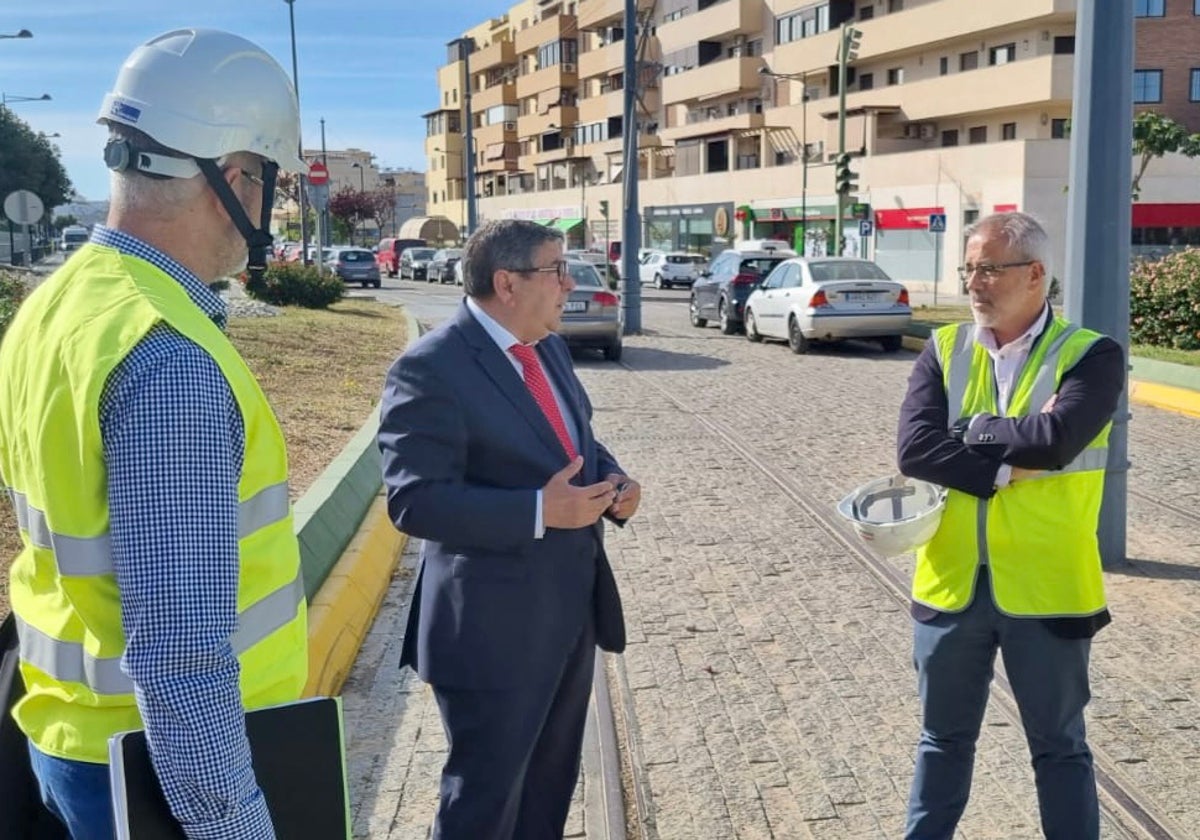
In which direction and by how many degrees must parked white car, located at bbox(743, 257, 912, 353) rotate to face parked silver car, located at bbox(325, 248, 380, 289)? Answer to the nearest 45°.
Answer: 0° — it already faces it

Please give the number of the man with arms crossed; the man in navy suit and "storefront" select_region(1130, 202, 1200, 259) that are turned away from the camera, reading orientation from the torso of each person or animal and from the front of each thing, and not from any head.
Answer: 0

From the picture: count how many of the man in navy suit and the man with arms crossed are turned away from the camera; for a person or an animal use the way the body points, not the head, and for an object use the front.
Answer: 0

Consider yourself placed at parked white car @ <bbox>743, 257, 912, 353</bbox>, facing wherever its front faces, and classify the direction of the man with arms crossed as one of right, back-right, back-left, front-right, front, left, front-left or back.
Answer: back-left

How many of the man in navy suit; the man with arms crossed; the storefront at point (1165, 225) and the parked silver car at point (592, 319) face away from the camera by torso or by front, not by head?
1

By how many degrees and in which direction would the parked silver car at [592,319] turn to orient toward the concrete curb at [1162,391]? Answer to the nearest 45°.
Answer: approximately 135° to its right

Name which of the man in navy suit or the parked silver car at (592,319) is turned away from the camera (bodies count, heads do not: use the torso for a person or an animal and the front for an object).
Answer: the parked silver car

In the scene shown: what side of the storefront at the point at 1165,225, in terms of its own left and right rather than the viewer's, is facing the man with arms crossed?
front

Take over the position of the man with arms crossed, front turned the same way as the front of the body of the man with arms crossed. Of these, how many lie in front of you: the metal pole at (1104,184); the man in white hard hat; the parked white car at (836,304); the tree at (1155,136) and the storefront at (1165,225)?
1

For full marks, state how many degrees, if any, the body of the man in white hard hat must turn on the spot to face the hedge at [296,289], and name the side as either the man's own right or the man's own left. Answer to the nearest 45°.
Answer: approximately 45° to the man's own left

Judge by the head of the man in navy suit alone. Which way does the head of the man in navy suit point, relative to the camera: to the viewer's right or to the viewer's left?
to the viewer's right

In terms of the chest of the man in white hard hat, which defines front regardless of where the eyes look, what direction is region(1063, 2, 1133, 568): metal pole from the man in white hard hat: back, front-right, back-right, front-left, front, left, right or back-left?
front

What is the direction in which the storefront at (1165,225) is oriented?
toward the camera

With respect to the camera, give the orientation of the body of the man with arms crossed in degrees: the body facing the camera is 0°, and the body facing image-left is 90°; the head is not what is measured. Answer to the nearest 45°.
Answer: approximately 45°

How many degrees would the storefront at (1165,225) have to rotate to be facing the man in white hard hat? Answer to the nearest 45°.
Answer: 0° — it already faces them

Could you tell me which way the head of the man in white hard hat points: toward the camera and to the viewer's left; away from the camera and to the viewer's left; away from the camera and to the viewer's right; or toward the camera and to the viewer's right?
away from the camera and to the viewer's right
